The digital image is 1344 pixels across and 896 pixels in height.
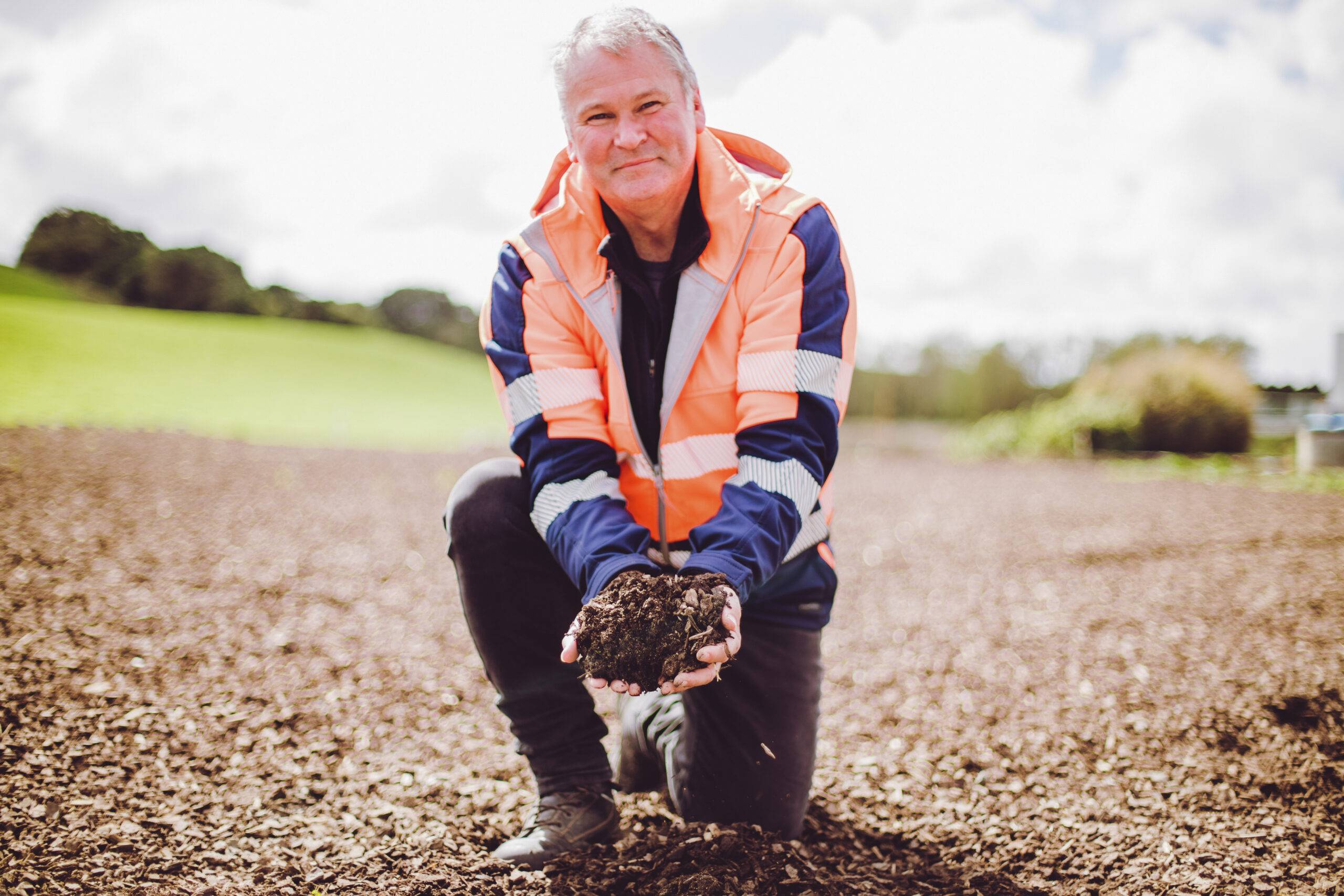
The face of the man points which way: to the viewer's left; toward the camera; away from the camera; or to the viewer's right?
toward the camera

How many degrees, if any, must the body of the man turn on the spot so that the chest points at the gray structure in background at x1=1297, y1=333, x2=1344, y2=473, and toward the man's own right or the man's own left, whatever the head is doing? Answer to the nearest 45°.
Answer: approximately 135° to the man's own left

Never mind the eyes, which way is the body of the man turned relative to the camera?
toward the camera

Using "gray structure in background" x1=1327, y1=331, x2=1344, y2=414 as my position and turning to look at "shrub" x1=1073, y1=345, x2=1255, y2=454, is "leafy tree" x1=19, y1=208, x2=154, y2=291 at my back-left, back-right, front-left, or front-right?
front-right

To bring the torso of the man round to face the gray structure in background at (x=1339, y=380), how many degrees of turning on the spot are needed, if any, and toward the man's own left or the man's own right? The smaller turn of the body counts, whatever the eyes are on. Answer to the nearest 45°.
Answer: approximately 135° to the man's own left

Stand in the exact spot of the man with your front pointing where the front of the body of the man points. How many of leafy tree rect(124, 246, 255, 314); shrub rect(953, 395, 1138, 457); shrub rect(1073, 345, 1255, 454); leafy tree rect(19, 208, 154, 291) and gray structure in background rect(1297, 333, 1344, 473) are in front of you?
0

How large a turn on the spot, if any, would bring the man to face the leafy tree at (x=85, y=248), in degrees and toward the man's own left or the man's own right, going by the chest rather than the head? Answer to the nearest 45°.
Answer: approximately 135° to the man's own right

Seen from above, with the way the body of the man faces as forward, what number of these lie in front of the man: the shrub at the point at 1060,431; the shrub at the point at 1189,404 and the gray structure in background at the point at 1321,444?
0

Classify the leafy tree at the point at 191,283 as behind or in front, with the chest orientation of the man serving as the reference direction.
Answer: behind

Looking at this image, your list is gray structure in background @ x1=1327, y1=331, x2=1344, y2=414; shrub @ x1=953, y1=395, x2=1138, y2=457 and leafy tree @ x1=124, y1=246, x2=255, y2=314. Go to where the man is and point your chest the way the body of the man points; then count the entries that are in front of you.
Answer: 0
